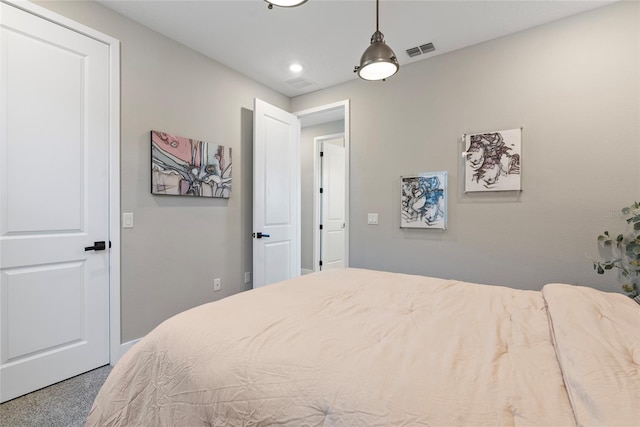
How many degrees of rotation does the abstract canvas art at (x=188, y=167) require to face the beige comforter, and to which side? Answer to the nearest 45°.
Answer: approximately 45° to its right

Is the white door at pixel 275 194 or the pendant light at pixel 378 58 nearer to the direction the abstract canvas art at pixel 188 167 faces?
the pendant light

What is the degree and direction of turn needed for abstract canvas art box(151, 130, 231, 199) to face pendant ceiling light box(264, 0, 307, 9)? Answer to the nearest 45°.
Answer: approximately 45° to its right

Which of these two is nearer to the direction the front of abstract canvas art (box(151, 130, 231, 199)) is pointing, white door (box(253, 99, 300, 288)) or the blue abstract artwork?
the blue abstract artwork

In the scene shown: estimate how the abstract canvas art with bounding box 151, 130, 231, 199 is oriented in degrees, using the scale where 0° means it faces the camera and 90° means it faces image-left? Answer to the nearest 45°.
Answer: approximately 315°

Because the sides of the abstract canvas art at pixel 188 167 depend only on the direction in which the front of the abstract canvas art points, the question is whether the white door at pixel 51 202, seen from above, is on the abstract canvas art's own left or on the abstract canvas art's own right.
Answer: on the abstract canvas art's own right

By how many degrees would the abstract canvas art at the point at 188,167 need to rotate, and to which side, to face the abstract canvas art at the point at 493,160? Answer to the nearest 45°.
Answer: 0° — it already faces it

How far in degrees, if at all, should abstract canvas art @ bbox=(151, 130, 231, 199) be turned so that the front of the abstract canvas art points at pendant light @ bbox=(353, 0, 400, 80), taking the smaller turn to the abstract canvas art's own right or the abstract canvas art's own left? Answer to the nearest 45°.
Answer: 0° — it already faces it
